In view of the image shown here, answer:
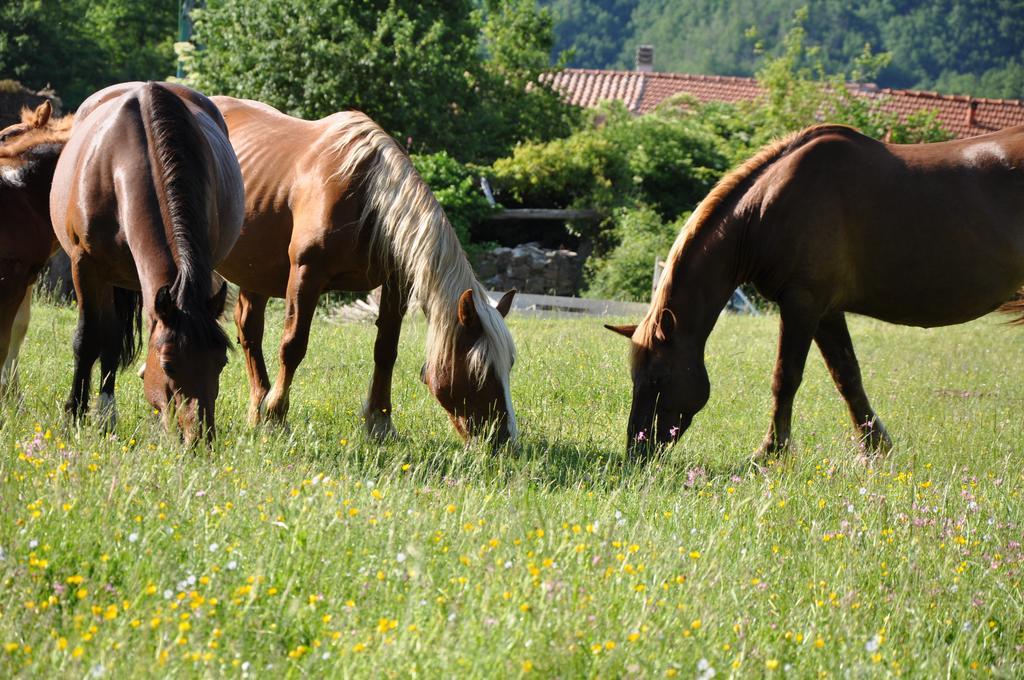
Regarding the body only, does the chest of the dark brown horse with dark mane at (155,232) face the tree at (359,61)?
no

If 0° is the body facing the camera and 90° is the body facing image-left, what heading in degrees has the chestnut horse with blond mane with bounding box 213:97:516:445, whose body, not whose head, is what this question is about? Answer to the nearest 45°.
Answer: approximately 315°

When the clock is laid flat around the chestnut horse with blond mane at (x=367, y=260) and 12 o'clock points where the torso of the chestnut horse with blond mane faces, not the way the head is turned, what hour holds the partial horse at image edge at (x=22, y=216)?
The partial horse at image edge is roughly at 5 o'clock from the chestnut horse with blond mane.

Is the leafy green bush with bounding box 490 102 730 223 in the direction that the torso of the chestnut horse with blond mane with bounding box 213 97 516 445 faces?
no

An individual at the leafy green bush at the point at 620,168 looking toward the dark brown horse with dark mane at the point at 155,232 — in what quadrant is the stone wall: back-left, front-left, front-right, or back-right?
front-right

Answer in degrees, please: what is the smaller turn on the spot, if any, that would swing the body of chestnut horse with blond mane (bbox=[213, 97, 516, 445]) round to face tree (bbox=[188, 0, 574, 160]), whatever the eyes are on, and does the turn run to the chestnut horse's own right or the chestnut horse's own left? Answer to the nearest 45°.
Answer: approximately 135° to the chestnut horse's own left

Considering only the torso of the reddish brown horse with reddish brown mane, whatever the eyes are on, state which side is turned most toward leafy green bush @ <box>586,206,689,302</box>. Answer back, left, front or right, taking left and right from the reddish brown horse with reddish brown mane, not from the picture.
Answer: right

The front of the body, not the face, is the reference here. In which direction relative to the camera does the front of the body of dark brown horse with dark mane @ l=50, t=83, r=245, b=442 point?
toward the camera

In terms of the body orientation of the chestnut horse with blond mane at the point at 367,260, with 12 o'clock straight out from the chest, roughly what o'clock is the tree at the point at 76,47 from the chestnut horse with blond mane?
The tree is roughly at 7 o'clock from the chestnut horse with blond mane.
